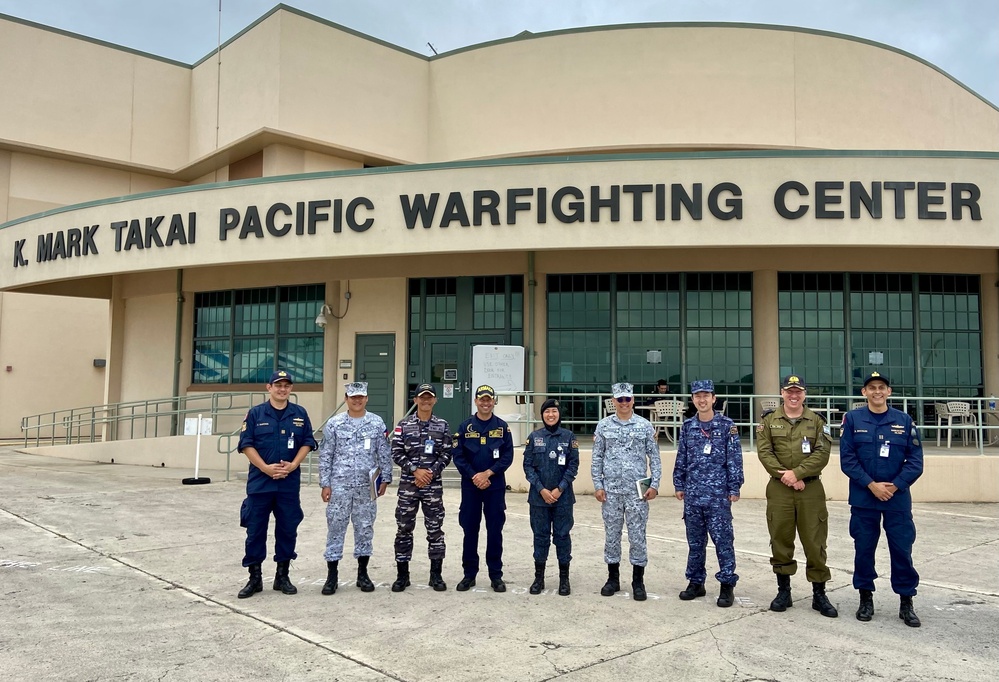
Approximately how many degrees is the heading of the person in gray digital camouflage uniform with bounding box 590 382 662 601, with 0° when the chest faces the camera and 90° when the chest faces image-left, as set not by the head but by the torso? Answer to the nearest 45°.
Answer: approximately 0°

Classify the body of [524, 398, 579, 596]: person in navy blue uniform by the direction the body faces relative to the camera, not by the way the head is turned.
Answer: toward the camera

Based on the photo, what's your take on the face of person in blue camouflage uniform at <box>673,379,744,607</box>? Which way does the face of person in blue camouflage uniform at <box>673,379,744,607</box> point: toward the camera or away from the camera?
toward the camera

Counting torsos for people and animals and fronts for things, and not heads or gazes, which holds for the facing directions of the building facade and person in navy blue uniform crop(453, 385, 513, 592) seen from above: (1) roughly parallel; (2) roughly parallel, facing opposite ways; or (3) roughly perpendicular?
roughly parallel

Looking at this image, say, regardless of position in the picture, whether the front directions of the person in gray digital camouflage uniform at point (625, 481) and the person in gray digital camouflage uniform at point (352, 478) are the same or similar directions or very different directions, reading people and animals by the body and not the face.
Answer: same or similar directions

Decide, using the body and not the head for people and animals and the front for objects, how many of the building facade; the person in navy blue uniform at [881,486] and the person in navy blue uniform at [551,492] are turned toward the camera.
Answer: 3

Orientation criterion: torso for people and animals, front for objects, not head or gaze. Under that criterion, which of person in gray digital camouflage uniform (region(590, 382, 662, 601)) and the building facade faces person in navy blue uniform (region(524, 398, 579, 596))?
the building facade

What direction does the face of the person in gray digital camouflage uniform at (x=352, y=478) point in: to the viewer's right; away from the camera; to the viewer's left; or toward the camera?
toward the camera

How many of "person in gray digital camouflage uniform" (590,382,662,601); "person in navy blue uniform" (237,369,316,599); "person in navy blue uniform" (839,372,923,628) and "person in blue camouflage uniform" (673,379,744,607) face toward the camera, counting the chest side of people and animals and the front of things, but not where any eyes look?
4

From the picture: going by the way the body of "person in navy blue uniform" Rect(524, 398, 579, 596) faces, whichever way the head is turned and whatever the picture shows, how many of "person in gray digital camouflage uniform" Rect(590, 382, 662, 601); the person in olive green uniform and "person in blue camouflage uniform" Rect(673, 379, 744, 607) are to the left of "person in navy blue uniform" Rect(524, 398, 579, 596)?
3

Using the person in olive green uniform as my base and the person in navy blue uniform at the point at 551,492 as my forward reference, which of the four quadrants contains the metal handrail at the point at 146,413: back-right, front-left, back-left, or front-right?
front-right

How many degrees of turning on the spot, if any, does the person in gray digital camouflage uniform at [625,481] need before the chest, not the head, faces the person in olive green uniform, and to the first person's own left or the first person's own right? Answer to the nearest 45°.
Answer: approximately 90° to the first person's own left

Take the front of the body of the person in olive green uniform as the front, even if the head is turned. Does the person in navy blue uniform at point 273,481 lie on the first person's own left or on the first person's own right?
on the first person's own right

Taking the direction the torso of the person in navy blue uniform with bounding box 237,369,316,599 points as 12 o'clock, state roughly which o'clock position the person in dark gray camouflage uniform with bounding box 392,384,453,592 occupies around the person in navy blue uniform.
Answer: The person in dark gray camouflage uniform is roughly at 9 o'clock from the person in navy blue uniform.

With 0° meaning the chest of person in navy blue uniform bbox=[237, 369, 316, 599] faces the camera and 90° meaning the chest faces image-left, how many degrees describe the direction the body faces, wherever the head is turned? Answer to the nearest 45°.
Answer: approximately 0°

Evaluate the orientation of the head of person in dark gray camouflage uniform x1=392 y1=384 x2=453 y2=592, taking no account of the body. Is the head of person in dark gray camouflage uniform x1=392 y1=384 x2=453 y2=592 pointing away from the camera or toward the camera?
toward the camera

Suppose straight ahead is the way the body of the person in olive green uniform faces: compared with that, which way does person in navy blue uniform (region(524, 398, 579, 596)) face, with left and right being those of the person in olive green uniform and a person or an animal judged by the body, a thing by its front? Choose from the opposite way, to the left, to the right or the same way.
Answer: the same way

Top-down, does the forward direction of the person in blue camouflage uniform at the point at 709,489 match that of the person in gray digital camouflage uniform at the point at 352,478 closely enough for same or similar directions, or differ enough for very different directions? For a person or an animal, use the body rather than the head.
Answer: same or similar directions

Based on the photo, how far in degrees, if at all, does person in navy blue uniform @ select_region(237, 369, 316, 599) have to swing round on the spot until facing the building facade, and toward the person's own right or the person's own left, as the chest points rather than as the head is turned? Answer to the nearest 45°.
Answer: approximately 135° to the person's own left
